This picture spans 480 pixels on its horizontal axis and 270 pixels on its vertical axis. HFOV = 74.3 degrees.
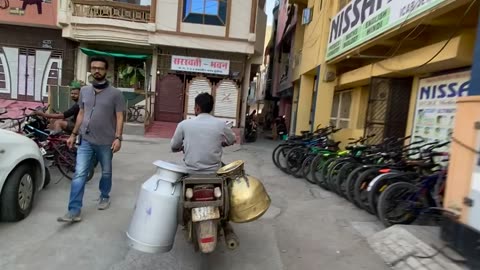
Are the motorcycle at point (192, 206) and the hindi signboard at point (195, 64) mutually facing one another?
yes

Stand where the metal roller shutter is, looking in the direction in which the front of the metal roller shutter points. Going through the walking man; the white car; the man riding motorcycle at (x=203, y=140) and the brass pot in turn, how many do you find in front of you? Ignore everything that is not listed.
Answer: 4

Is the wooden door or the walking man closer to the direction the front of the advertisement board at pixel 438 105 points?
the walking man

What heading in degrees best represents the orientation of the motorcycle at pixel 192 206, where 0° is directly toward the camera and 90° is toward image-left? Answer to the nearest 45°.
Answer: approximately 180°

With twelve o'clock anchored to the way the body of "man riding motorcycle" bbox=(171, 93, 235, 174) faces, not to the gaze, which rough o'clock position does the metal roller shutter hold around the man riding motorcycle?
The metal roller shutter is roughly at 12 o'clock from the man riding motorcycle.

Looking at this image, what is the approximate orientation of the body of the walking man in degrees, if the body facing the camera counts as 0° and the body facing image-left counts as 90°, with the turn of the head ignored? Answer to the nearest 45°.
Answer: approximately 45°

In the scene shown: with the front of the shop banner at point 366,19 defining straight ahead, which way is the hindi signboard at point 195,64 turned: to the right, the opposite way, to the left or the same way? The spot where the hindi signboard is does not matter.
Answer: to the left

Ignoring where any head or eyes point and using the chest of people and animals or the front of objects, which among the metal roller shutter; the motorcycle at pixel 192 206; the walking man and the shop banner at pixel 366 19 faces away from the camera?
the motorcycle

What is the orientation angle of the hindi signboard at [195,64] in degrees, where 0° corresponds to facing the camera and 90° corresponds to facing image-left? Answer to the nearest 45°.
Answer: approximately 0°

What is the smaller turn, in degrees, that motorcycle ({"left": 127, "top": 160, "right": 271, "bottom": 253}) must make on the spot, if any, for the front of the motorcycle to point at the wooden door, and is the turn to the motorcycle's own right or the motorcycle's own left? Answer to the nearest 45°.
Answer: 0° — it already faces it

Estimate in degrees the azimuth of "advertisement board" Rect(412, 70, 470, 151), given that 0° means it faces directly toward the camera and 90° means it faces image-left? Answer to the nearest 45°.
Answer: approximately 45°

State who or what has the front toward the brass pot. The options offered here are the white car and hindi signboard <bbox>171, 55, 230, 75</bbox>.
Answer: the hindi signboard

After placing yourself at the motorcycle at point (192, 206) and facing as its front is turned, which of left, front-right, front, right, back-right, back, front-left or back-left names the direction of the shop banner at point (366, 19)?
front-right

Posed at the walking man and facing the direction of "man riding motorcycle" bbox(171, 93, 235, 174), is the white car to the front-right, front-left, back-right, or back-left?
back-right

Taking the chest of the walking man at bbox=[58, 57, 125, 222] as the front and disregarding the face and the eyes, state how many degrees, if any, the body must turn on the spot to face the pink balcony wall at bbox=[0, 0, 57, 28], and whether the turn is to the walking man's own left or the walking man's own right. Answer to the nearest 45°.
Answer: approximately 135° to the walking man's own right

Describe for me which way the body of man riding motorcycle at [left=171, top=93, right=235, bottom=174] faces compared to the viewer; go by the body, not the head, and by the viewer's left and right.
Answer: facing away from the viewer
